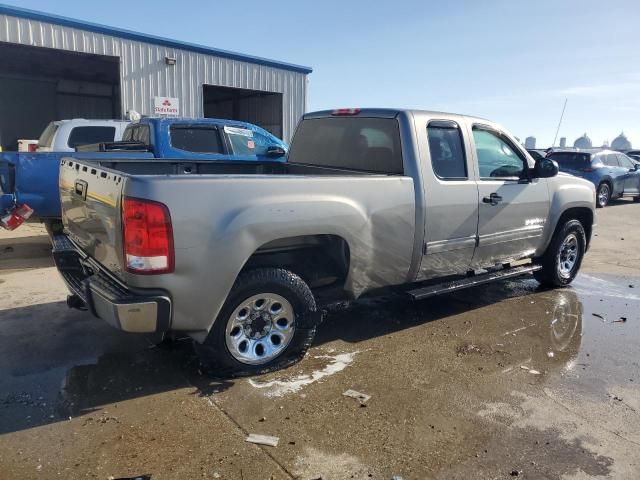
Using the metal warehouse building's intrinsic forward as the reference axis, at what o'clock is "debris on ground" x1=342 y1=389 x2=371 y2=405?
The debris on ground is roughly at 1 o'clock from the metal warehouse building.

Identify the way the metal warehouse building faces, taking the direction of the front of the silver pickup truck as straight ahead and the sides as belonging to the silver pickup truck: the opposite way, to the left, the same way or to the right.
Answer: to the right

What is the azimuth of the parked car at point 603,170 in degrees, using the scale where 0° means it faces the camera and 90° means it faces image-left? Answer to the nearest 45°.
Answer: approximately 225°

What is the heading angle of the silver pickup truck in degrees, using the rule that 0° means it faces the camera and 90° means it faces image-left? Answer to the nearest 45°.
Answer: approximately 225°

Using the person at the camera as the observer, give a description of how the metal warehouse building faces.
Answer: facing the viewer and to the right of the viewer

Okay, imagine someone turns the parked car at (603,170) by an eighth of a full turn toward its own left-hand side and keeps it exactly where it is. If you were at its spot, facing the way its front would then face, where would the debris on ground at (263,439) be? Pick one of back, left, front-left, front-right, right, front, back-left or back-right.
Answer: back

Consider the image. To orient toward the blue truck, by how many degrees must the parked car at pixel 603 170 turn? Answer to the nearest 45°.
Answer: approximately 180°

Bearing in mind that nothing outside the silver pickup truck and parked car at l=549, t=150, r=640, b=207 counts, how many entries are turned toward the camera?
0

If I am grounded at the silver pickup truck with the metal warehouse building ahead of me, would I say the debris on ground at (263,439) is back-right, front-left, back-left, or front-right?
back-left

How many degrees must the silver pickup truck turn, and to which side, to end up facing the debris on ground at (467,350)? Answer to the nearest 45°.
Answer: approximately 45° to its right
